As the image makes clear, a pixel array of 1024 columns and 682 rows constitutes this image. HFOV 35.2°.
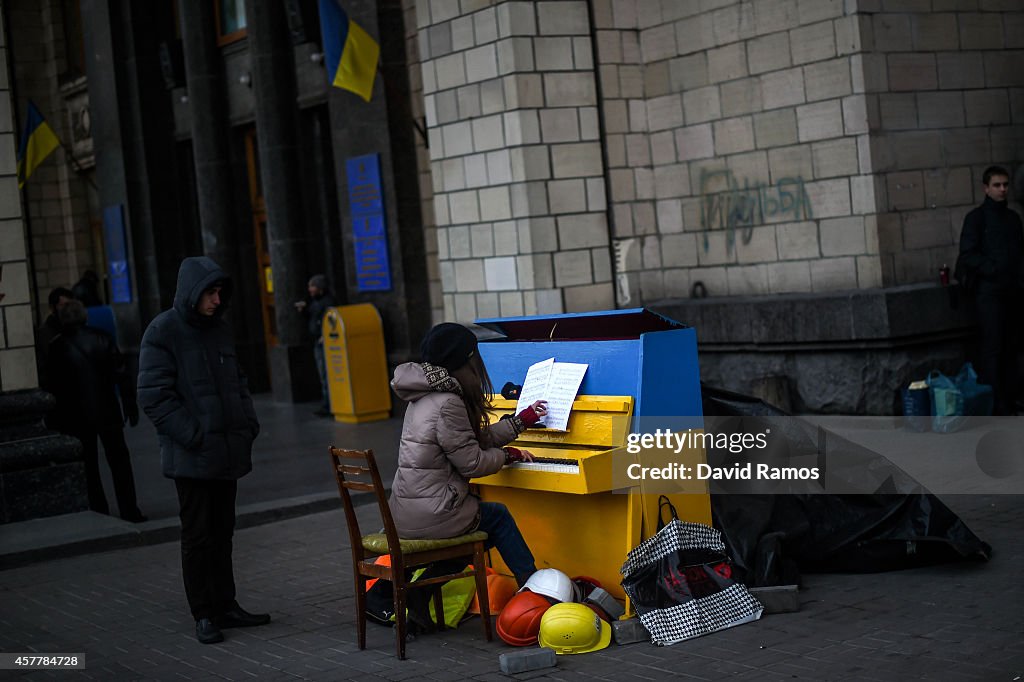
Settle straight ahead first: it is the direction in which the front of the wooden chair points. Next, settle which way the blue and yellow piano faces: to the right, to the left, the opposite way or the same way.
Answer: the opposite way

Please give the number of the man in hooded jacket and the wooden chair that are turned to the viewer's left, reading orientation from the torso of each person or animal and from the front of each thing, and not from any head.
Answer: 0

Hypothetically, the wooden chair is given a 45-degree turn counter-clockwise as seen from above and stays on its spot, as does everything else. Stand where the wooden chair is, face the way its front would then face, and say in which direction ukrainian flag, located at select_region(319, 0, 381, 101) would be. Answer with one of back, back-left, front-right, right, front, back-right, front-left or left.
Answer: front

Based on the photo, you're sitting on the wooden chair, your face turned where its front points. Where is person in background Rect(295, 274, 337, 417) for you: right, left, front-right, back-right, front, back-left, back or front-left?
front-left

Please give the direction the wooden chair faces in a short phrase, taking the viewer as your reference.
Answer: facing away from the viewer and to the right of the viewer

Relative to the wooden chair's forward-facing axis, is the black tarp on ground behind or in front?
in front

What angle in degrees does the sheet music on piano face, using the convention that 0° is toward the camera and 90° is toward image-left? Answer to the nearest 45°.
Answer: approximately 45°

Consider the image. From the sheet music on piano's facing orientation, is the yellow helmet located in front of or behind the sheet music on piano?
in front

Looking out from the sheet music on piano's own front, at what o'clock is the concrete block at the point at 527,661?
The concrete block is roughly at 11 o'clock from the sheet music on piano.

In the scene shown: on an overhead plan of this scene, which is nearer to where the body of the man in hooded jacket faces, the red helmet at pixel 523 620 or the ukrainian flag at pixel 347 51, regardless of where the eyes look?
the red helmet

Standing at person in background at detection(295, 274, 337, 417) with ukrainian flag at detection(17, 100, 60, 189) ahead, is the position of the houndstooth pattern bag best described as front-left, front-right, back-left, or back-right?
back-left

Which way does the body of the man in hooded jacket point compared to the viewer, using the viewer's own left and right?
facing the viewer and to the right of the viewer

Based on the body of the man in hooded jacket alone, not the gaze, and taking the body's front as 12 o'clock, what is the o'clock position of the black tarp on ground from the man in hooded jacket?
The black tarp on ground is roughly at 11 o'clock from the man in hooded jacket.

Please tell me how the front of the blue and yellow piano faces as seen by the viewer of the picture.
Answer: facing the viewer and to the left of the viewer

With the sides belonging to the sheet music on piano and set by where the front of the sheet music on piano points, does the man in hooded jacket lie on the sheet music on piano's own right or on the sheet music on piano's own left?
on the sheet music on piano's own right

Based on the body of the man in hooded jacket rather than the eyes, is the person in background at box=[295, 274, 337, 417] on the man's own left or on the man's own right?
on the man's own left
